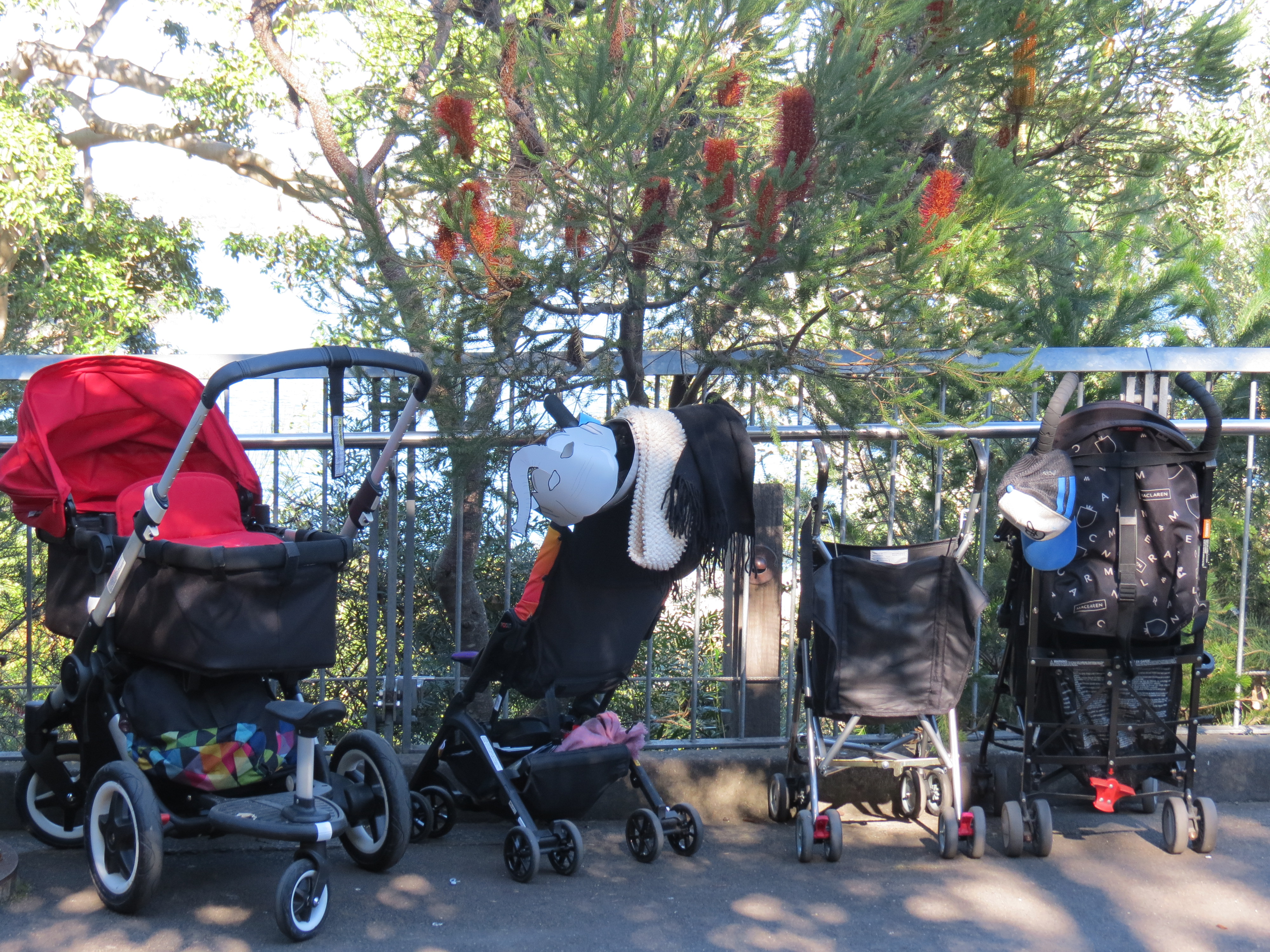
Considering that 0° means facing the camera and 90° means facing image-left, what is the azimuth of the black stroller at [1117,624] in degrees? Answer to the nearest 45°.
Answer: approximately 180°

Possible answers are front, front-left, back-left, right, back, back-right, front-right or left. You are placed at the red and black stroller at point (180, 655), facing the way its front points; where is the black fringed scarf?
back-right

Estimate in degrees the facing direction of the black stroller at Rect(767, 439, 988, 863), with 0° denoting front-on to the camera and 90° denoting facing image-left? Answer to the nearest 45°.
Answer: approximately 180°

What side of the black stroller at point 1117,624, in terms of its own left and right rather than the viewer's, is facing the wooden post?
left

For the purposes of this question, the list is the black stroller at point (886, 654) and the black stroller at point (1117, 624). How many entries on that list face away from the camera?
2

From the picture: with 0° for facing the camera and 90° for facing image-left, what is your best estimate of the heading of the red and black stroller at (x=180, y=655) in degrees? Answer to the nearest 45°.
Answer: approximately 135°

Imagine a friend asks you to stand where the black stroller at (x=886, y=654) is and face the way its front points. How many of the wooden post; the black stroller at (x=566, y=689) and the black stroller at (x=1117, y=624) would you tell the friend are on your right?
1

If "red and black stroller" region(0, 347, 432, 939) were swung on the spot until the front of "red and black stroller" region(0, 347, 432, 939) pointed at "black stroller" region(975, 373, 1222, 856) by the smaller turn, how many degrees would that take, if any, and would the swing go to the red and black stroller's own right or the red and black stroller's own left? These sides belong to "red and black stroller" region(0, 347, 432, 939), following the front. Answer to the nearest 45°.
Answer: approximately 135° to the red and black stroller's own right
